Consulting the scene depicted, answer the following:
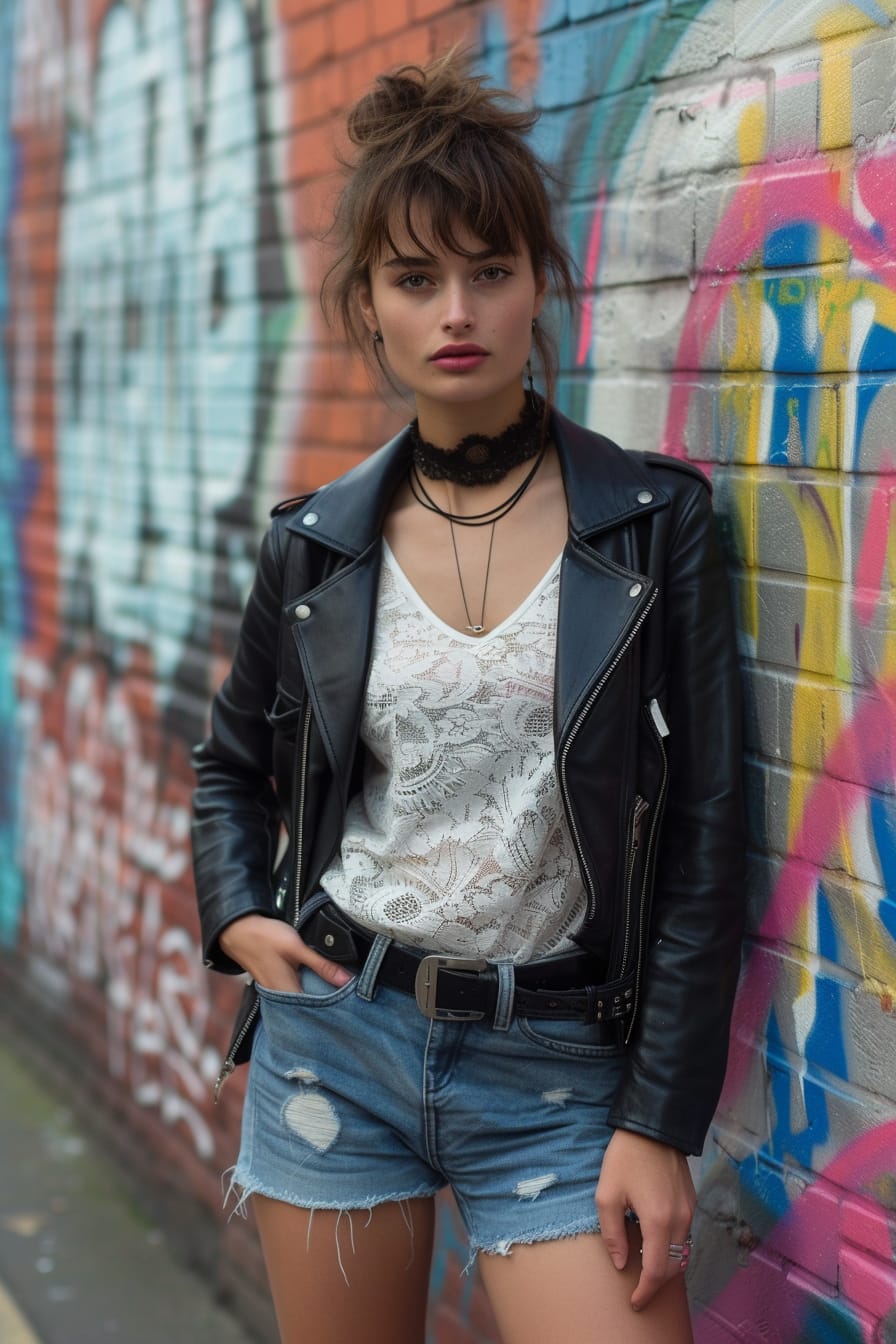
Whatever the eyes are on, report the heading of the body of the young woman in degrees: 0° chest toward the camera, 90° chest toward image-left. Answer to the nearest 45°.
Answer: approximately 0°
